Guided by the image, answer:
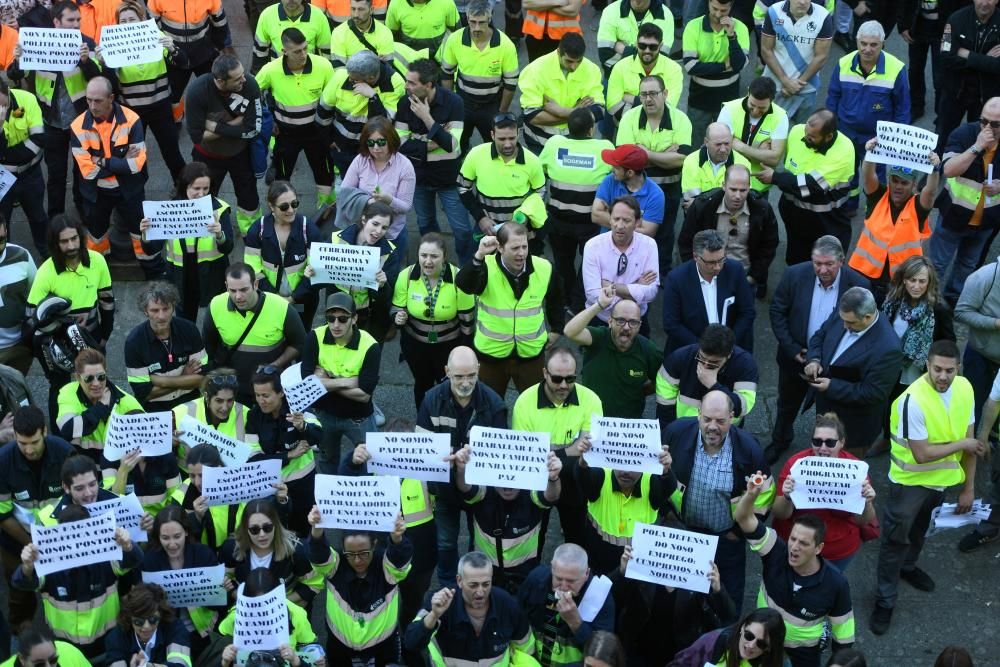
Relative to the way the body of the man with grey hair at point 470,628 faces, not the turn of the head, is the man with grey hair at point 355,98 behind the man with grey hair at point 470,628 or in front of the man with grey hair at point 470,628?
behind

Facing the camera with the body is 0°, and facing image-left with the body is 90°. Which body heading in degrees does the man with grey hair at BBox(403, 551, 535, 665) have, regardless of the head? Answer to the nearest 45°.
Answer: approximately 0°

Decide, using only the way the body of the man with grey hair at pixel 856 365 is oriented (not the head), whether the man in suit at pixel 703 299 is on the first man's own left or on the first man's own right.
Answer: on the first man's own right

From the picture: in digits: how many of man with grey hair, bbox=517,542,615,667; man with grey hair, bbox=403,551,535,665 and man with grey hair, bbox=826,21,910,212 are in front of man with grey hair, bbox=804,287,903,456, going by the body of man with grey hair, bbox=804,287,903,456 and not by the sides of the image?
2

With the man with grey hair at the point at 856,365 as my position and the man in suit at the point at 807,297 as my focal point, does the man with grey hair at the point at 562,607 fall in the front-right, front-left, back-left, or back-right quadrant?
back-left

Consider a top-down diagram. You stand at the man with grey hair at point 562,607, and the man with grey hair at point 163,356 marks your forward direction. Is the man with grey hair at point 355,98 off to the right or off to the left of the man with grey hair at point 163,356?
right

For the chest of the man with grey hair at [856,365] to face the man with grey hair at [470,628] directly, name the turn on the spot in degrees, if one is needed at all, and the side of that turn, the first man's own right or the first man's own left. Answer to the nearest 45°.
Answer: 0° — they already face them

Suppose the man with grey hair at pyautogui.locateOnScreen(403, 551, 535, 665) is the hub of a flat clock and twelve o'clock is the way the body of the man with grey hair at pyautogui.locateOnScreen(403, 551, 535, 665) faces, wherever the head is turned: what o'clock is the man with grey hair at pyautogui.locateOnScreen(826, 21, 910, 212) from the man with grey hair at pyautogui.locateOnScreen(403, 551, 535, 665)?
the man with grey hair at pyautogui.locateOnScreen(826, 21, 910, 212) is roughly at 7 o'clock from the man with grey hair at pyautogui.locateOnScreen(403, 551, 535, 665).
